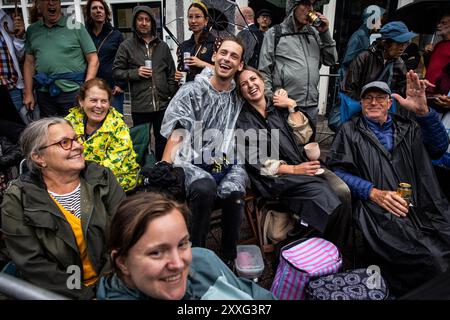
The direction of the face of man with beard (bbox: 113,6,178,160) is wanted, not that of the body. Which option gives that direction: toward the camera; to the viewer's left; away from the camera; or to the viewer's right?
toward the camera

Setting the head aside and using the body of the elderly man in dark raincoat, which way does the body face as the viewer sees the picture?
toward the camera

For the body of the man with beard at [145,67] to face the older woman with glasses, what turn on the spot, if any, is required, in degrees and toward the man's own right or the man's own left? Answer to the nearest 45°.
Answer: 0° — they already face them

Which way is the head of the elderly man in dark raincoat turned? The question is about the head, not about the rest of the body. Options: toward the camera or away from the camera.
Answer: toward the camera

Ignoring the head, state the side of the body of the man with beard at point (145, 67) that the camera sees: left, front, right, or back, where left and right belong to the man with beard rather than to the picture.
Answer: front

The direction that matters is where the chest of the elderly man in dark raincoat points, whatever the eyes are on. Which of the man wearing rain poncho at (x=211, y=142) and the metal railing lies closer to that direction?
the metal railing

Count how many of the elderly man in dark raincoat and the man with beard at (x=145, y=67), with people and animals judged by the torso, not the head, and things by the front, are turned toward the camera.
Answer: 2

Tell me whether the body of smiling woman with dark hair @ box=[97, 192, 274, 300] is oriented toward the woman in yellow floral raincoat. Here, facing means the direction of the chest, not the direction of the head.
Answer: no

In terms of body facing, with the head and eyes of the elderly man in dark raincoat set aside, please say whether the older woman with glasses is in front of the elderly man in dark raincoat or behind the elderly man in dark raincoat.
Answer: in front

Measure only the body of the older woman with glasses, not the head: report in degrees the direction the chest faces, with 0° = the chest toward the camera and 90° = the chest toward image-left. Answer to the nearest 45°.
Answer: approximately 315°

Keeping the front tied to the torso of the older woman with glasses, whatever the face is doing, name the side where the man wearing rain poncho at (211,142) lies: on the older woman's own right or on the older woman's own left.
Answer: on the older woman's own left

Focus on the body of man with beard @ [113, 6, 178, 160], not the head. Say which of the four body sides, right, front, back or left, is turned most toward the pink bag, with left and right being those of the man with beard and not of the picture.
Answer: front

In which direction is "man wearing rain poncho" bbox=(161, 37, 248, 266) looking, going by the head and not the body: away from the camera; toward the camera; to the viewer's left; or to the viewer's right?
toward the camera

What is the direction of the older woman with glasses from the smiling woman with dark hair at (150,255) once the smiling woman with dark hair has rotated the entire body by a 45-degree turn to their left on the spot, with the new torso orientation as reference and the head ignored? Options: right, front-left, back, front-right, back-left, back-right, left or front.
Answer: back-left

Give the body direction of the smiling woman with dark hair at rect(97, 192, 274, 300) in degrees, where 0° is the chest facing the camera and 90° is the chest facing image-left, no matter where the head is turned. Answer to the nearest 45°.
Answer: approximately 315°

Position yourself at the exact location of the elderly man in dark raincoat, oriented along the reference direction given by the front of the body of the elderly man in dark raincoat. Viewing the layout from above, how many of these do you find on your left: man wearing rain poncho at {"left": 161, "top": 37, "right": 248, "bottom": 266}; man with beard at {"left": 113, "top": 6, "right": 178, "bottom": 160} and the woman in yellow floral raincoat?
0

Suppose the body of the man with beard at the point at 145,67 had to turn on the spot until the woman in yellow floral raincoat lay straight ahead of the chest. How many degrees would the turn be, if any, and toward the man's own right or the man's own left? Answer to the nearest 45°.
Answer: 0° — they already face them

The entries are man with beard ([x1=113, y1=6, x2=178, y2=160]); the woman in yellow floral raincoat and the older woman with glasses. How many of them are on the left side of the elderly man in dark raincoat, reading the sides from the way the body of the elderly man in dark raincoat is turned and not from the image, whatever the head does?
0
